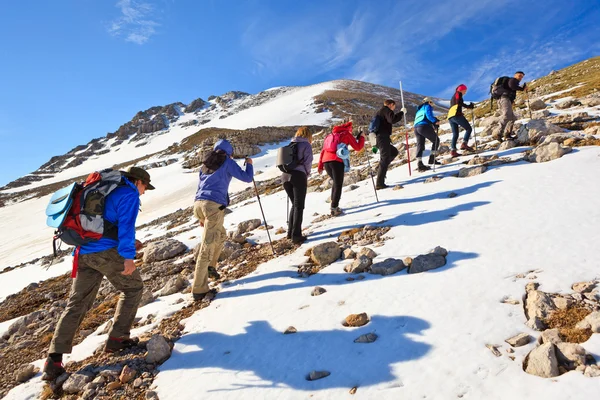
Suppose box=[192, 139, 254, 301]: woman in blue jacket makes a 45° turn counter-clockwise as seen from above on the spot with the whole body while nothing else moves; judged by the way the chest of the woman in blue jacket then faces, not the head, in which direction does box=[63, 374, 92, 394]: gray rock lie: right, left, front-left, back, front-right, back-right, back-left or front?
back-left

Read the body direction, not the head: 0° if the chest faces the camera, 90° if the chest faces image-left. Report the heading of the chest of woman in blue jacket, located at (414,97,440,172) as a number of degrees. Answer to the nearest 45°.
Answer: approximately 225°

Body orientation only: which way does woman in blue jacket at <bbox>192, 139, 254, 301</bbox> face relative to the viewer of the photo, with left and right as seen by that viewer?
facing away from the viewer and to the right of the viewer

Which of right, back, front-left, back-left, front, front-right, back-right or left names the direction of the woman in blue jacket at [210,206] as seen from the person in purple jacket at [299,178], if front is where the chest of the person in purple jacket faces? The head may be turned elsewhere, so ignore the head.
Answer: back

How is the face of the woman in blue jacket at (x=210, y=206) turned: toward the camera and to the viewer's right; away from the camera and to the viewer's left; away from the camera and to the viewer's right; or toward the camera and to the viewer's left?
away from the camera and to the viewer's right

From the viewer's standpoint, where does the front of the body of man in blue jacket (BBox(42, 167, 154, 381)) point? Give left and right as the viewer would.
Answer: facing to the right of the viewer

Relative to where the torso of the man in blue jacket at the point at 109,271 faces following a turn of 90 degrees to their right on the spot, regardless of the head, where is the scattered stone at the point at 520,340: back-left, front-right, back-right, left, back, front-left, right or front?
front-left

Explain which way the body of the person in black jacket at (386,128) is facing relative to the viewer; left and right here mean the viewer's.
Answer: facing to the right of the viewer

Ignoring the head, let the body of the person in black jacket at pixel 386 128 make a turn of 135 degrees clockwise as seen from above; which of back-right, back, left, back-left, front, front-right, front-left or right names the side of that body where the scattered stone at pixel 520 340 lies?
front-left

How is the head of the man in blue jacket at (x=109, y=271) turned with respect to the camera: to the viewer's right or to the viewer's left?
to the viewer's right

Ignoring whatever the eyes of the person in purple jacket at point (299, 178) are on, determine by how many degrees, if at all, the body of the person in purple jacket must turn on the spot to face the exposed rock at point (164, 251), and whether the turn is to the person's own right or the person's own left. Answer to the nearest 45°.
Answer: approximately 90° to the person's own left

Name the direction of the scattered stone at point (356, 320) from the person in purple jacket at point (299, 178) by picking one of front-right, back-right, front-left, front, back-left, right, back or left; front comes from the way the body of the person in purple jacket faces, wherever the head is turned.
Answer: back-right

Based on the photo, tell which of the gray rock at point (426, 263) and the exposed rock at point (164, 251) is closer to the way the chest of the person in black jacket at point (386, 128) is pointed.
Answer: the gray rock

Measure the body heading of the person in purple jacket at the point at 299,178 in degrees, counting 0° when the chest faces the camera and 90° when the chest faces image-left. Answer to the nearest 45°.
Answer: approximately 225°

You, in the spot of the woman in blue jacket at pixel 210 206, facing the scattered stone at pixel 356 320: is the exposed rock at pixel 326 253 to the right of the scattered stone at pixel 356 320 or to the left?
left

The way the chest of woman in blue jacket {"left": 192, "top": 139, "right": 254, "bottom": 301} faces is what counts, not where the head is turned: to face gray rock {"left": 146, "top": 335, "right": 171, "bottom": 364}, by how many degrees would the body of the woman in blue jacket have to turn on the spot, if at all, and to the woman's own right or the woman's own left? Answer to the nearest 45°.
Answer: approximately 180°

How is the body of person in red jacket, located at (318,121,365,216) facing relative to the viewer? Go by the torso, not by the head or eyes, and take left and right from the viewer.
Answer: facing away from the viewer and to the right of the viewer
